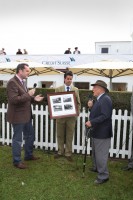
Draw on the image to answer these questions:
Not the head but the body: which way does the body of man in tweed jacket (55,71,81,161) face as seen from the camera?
toward the camera

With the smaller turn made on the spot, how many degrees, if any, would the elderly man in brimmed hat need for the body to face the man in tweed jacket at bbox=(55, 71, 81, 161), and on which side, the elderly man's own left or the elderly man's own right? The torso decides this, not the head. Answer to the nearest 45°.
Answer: approximately 45° to the elderly man's own right

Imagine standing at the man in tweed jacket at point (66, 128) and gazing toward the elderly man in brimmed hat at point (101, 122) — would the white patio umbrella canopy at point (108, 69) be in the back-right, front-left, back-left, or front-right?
back-left

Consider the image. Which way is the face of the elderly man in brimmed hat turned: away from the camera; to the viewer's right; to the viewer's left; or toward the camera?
to the viewer's left

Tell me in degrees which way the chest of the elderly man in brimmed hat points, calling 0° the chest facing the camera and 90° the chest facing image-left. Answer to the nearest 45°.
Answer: approximately 90°

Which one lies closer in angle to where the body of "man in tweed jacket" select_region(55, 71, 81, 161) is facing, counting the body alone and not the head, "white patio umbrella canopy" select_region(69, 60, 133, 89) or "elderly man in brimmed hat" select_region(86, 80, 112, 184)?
the elderly man in brimmed hat

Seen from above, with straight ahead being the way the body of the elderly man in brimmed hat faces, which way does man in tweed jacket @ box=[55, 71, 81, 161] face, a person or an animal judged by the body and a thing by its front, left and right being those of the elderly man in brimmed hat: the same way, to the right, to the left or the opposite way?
to the left

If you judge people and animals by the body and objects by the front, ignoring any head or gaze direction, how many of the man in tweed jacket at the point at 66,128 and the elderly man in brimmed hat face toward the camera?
1

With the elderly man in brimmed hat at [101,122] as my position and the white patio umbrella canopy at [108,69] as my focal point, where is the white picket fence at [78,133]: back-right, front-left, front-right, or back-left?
front-left

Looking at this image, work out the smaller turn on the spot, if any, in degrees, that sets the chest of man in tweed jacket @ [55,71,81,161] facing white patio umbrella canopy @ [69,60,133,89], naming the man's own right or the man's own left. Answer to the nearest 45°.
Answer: approximately 180°
